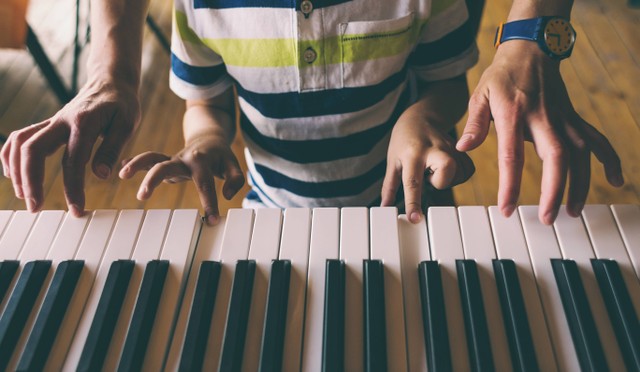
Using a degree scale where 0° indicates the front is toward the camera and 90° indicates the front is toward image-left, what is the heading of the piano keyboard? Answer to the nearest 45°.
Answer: approximately 180°
